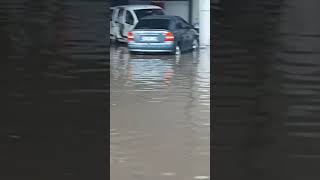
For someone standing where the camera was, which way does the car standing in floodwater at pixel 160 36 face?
facing away from the viewer and to the right of the viewer

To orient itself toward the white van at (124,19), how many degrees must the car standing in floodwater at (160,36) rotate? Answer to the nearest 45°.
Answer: approximately 45° to its left
